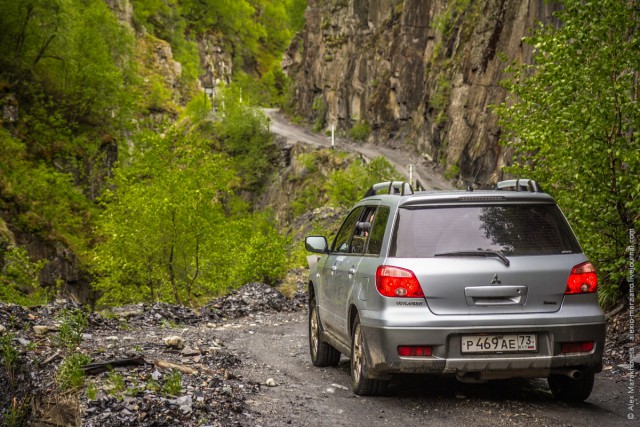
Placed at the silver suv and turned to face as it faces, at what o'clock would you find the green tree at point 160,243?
The green tree is roughly at 11 o'clock from the silver suv.

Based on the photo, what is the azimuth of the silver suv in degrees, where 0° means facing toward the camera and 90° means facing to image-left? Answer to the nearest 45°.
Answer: approximately 180°

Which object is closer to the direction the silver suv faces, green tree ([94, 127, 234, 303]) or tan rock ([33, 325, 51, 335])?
the green tree

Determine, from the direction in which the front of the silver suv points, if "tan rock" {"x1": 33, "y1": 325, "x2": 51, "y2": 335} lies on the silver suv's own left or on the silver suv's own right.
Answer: on the silver suv's own left

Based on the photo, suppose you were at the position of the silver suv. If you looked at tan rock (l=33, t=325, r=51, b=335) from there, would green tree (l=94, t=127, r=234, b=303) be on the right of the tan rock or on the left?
right

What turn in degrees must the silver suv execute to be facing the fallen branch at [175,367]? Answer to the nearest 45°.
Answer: approximately 90° to its left

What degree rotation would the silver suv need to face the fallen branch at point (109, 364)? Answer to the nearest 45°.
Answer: approximately 90° to its left

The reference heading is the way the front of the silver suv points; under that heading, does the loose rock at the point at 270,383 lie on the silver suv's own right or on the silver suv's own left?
on the silver suv's own left
